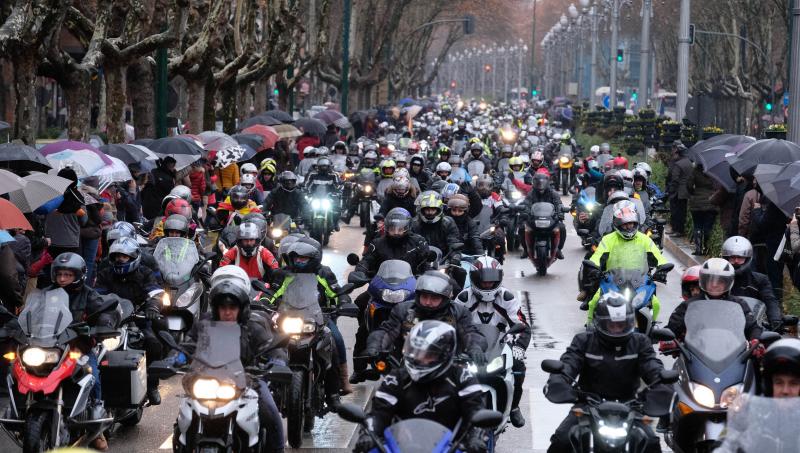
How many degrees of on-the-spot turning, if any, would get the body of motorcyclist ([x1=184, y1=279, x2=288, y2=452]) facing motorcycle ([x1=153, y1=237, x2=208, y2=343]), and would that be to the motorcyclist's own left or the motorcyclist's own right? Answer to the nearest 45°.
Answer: approximately 180°

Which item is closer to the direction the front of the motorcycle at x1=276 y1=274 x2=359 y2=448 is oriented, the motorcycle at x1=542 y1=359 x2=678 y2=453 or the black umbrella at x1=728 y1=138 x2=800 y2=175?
the motorcycle

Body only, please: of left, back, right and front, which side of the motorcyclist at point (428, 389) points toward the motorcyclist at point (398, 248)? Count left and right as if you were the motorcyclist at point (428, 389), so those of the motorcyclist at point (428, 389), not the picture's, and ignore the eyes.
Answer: back

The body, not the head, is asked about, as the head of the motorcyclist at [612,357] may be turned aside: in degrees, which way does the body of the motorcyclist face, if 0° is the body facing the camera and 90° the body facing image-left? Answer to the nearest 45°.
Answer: approximately 0°
